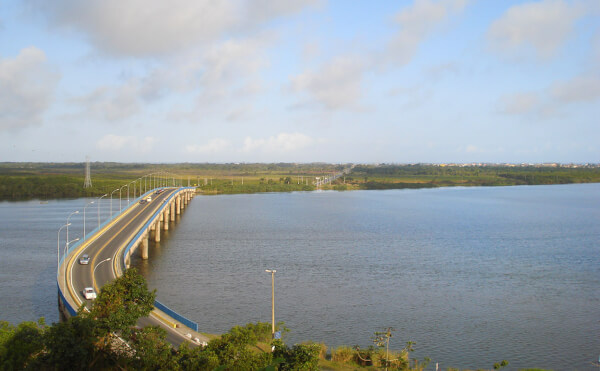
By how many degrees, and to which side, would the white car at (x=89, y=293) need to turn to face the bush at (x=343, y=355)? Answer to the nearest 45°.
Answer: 0° — it already faces it

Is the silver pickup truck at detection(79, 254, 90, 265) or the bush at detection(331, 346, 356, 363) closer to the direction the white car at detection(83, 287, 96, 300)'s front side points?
the bush

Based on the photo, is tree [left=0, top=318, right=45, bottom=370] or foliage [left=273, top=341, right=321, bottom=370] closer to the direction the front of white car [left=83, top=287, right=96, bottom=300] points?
the foliage

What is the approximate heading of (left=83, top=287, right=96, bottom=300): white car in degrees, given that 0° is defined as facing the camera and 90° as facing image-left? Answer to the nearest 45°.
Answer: approximately 315°

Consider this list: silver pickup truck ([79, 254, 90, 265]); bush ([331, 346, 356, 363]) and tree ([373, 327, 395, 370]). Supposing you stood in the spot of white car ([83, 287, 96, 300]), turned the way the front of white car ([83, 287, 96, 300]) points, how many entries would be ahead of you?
2

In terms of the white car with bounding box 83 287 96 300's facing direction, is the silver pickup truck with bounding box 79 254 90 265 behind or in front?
behind

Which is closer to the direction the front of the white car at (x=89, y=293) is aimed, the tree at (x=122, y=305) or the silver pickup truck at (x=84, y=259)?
the tree

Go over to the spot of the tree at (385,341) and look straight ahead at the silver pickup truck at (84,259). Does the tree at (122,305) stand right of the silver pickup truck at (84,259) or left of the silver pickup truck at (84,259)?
left
